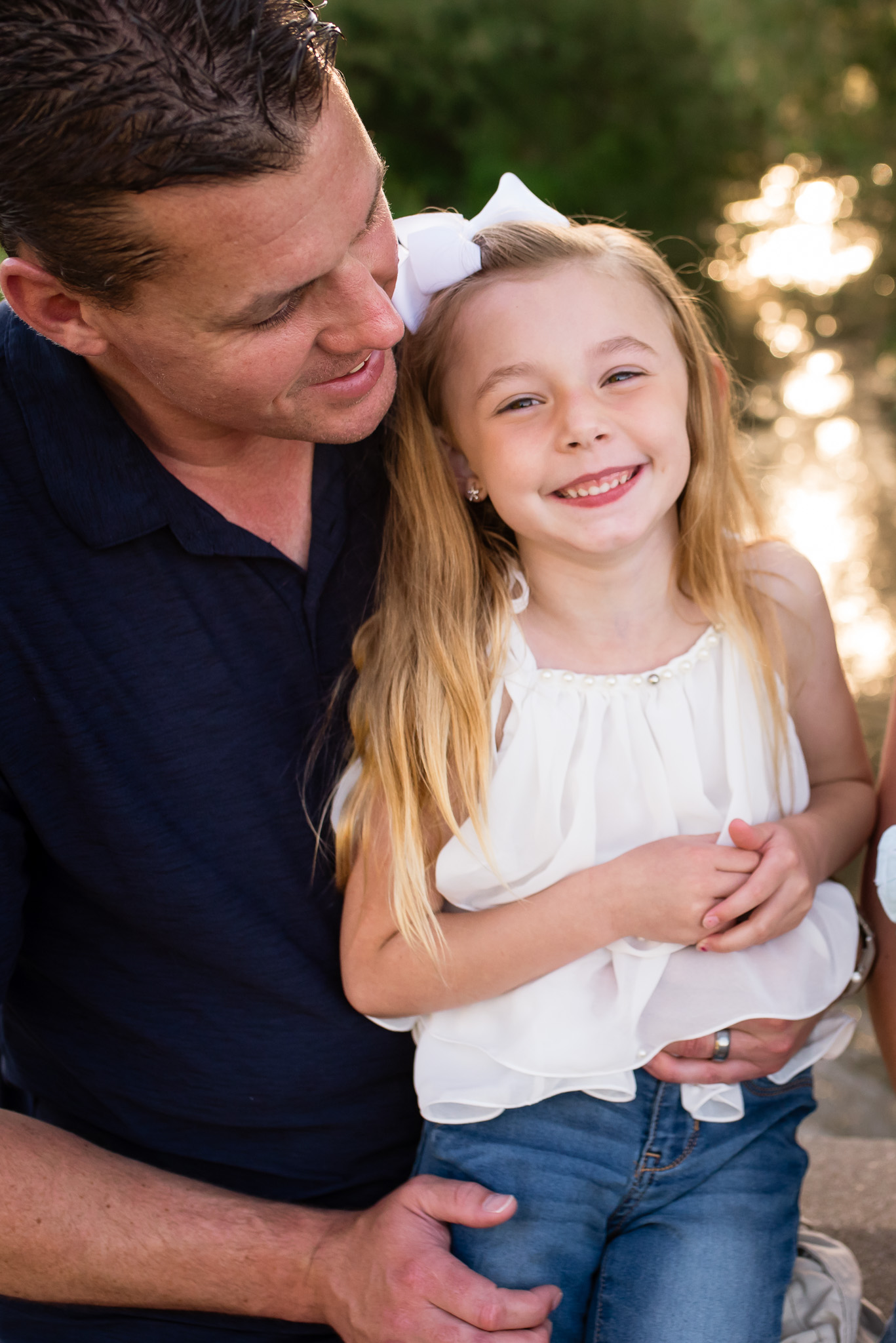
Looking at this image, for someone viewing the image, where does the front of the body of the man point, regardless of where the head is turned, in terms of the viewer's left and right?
facing the viewer and to the right of the viewer

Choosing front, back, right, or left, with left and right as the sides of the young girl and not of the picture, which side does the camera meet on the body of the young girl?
front
